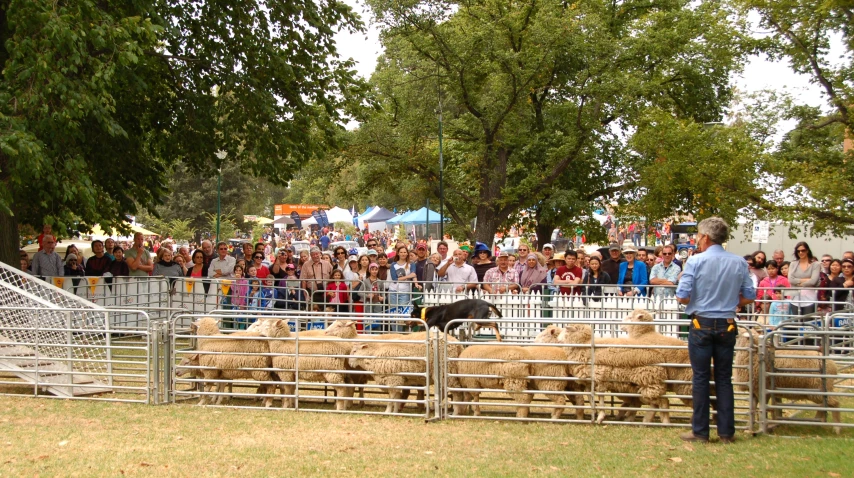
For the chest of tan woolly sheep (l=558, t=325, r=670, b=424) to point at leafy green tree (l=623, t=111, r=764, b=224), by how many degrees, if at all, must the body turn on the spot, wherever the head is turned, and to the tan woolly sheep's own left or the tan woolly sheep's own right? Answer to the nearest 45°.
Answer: approximately 90° to the tan woolly sheep's own right

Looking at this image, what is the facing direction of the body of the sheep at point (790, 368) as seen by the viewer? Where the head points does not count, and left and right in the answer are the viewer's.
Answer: facing to the left of the viewer

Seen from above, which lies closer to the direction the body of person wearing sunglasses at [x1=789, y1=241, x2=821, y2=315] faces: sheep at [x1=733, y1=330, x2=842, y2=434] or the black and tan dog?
the sheep

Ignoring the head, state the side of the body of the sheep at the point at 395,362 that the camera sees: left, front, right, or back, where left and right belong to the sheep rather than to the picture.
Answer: left

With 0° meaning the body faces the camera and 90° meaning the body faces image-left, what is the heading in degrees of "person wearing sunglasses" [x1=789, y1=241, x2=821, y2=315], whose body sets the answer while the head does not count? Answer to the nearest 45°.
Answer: approximately 0°

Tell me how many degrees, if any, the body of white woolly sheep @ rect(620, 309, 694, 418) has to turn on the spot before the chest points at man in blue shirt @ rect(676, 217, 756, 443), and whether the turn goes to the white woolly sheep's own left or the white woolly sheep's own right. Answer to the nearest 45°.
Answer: approximately 135° to the white woolly sheep's own left

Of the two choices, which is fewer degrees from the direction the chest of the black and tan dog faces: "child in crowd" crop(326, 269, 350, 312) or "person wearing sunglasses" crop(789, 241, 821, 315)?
the child in crowd

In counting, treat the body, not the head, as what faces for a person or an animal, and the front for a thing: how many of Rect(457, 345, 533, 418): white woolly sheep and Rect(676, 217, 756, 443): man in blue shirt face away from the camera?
1

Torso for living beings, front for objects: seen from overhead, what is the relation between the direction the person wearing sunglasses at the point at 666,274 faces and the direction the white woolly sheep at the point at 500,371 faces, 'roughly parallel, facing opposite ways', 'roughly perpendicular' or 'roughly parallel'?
roughly perpendicular

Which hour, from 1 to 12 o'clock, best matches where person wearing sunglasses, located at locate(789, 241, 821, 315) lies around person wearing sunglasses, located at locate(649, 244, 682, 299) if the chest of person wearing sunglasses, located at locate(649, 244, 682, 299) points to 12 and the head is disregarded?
person wearing sunglasses, located at locate(789, 241, 821, 315) is roughly at 8 o'clock from person wearing sunglasses, located at locate(649, 244, 682, 299).

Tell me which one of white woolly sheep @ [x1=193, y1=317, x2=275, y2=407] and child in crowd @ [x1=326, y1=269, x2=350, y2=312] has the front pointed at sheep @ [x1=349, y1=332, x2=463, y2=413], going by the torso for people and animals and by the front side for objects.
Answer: the child in crowd
